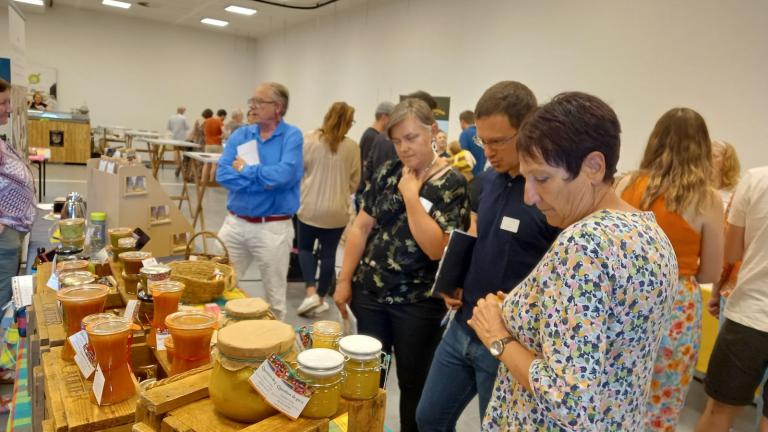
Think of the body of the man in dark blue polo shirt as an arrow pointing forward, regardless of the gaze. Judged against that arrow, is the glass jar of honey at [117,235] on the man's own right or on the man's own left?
on the man's own right

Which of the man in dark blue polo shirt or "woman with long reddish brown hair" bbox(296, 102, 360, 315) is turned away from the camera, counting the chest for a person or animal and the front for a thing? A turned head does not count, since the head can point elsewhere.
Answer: the woman with long reddish brown hair

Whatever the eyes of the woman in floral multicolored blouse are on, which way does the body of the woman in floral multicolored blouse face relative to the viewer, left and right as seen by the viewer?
facing to the left of the viewer

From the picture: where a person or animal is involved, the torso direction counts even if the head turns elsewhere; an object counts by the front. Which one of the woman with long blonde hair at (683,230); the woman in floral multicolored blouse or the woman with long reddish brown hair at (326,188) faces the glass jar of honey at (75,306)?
the woman in floral multicolored blouse

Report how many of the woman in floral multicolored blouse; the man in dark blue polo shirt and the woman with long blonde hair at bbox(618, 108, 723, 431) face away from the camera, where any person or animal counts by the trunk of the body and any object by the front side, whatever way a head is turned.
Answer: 1

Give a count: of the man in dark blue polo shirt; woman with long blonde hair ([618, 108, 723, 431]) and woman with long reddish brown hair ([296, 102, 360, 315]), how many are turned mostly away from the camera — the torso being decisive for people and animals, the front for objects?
2

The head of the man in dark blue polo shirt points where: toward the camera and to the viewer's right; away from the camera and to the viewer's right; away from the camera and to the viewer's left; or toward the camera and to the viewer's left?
toward the camera and to the viewer's left

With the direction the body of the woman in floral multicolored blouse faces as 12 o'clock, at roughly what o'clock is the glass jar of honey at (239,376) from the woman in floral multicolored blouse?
The glass jar of honey is roughly at 11 o'clock from the woman in floral multicolored blouse.

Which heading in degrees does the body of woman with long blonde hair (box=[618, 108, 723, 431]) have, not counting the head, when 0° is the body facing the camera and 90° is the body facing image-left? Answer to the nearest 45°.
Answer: approximately 180°

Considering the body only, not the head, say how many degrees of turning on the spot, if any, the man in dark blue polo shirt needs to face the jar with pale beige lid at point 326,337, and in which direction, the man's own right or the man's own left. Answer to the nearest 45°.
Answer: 0° — they already face it

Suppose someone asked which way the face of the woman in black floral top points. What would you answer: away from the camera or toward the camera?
toward the camera

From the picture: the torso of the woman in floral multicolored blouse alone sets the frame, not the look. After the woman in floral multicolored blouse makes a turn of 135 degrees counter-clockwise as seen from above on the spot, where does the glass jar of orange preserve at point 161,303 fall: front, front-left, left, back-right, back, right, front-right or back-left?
back-right

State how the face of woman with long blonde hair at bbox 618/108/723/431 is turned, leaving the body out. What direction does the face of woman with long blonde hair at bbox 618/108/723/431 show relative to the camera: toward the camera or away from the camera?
away from the camera

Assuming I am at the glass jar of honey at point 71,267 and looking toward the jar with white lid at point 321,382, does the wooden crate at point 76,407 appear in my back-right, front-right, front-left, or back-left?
front-right

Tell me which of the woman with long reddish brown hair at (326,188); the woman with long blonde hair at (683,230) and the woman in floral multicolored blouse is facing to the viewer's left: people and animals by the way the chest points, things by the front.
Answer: the woman in floral multicolored blouse

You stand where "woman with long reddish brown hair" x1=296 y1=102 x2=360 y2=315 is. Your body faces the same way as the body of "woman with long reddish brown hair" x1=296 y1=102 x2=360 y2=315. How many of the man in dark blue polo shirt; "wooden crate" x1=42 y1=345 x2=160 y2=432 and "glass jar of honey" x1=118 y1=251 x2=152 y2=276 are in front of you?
0

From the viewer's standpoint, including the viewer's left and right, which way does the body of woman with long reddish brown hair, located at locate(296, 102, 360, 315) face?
facing away from the viewer

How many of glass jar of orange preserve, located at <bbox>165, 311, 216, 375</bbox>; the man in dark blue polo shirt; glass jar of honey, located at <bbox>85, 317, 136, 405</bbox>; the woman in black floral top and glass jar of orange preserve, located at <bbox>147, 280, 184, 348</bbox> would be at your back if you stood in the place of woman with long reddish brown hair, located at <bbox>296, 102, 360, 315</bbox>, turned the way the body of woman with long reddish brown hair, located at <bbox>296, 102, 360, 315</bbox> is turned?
5
